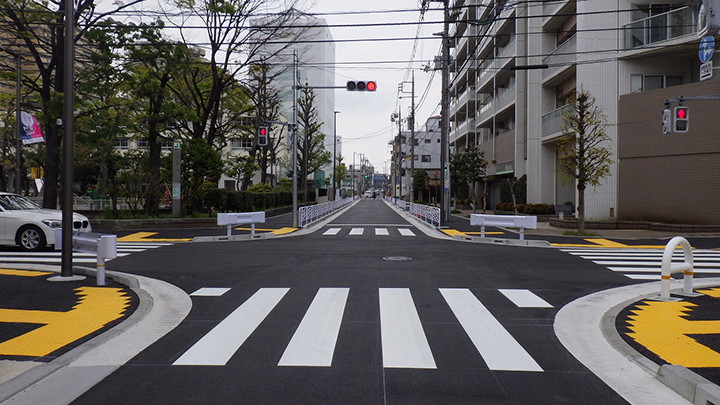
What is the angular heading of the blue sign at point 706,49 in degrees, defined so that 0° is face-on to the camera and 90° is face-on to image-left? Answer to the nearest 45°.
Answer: approximately 45°

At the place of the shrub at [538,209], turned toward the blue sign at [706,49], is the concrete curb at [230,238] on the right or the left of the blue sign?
right

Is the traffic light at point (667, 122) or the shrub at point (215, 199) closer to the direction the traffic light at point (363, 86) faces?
the traffic light
